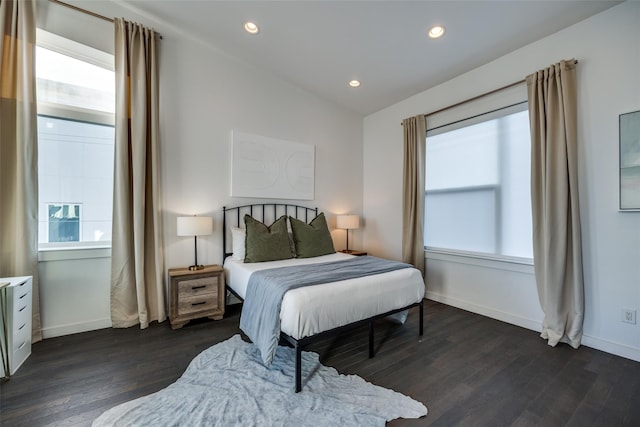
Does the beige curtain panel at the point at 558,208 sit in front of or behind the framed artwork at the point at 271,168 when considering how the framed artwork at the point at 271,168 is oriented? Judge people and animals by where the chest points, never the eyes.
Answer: in front

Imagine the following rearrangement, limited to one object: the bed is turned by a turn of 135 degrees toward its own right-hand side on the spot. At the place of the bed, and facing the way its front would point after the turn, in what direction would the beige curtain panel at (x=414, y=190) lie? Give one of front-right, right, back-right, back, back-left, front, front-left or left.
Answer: back-right

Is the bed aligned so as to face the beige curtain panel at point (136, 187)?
no

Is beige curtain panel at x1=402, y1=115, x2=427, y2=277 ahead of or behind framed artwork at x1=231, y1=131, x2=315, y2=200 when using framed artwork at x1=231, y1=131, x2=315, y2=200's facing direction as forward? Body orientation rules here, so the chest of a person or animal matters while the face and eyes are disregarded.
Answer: ahead

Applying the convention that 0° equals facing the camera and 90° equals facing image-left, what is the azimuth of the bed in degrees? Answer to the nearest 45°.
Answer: approximately 315°

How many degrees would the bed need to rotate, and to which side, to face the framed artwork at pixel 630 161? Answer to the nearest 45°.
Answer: approximately 45° to its left

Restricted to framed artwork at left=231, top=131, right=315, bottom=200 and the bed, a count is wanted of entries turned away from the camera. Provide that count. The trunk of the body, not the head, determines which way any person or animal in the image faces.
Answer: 0

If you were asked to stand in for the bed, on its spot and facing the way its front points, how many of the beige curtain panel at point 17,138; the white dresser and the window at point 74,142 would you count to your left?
0

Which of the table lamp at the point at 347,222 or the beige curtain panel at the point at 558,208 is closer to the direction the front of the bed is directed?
the beige curtain panel

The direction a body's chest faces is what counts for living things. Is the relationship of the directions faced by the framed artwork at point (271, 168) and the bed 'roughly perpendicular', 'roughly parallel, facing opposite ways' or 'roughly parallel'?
roughly parallel

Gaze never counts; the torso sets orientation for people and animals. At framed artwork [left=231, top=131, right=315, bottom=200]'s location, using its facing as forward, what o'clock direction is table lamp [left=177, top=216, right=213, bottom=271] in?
The table lamp is roughly at 3 o'clock from the framed artwork.

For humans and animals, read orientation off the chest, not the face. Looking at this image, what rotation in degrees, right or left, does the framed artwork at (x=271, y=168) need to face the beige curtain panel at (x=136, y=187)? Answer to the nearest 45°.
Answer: approximately 90° to its right

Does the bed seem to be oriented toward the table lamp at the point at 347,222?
no
